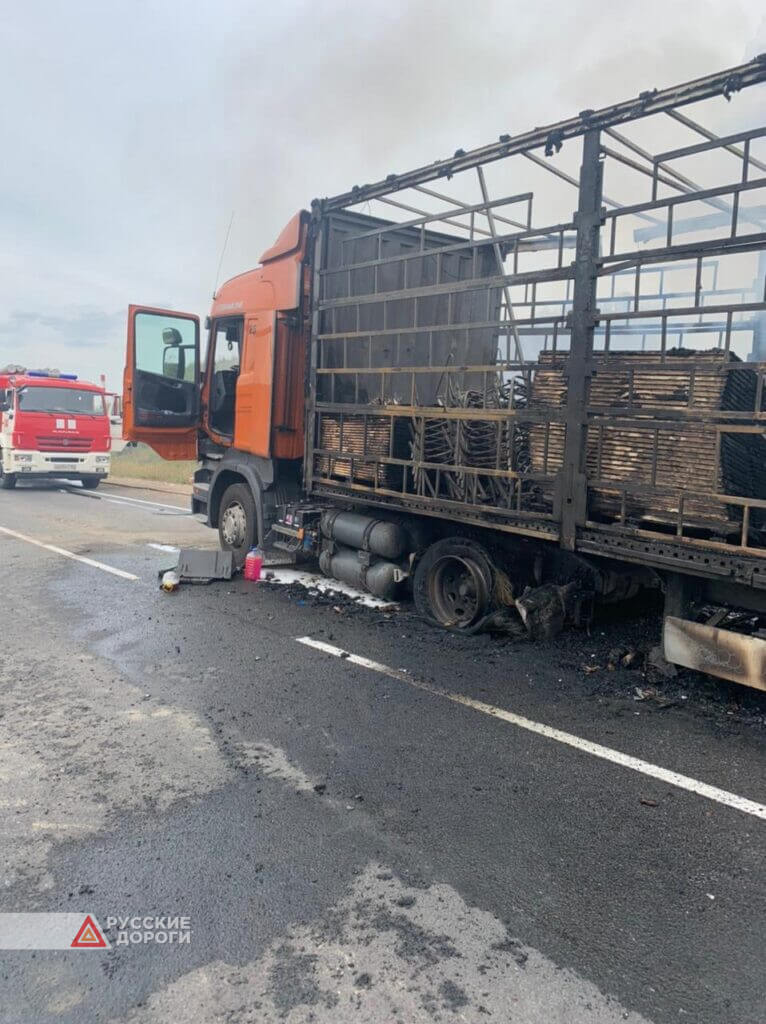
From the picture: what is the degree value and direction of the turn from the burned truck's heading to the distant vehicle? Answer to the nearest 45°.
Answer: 0° — it already faces it

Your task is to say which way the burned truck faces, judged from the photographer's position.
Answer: facing away from the viewer and to the left of the viewer

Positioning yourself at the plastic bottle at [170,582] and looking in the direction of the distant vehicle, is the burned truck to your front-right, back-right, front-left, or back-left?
back-right

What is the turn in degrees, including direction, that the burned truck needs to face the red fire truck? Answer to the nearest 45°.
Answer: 0° — it already faces it

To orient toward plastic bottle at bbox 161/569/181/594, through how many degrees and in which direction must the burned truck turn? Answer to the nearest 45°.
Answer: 0° — it already faces it
